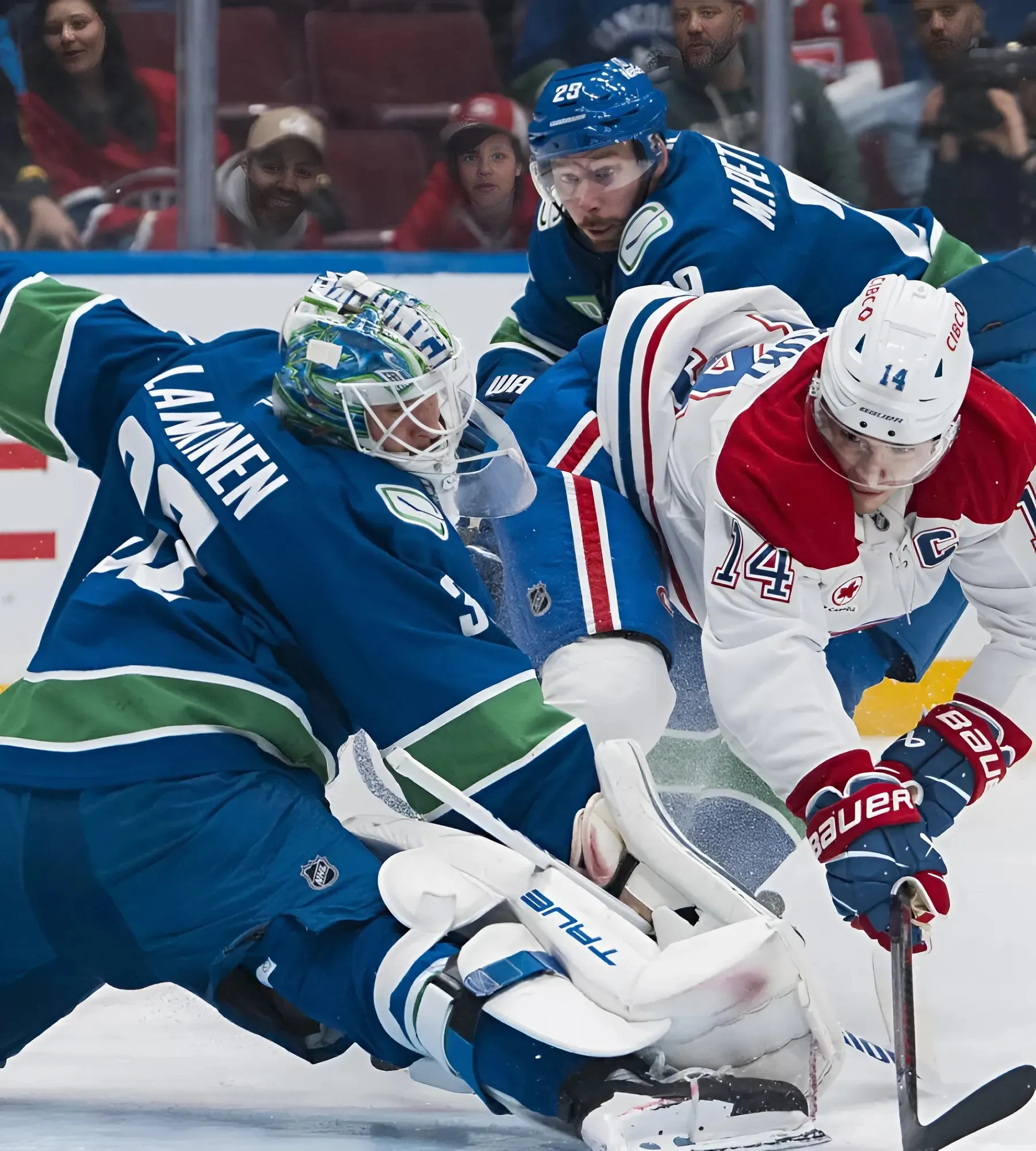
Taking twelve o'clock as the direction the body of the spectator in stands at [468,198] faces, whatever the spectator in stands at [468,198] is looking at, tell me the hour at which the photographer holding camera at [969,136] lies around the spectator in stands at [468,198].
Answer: the photographer holding camera at [969,136] is roughly at 9 o'clock from the spectator in stands at [468,198].

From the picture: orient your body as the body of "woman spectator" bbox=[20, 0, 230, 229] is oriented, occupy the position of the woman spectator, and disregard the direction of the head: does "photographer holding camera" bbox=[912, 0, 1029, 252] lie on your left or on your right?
on your left

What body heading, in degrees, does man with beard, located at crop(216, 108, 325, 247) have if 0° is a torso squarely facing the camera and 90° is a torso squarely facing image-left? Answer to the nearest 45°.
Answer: approximately 0°

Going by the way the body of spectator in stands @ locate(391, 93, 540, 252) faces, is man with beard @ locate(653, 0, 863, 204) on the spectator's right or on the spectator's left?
on the spectator's left

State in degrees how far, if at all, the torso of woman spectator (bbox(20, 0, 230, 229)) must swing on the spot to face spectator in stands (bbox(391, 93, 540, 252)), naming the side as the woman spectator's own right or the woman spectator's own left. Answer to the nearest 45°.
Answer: approximately 90° to the woman spectator's own left

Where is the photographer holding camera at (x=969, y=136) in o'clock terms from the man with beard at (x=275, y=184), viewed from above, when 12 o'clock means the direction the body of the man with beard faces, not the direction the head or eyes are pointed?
The photographer holding camera is roughly at 9 o'clock from the man with beard.
